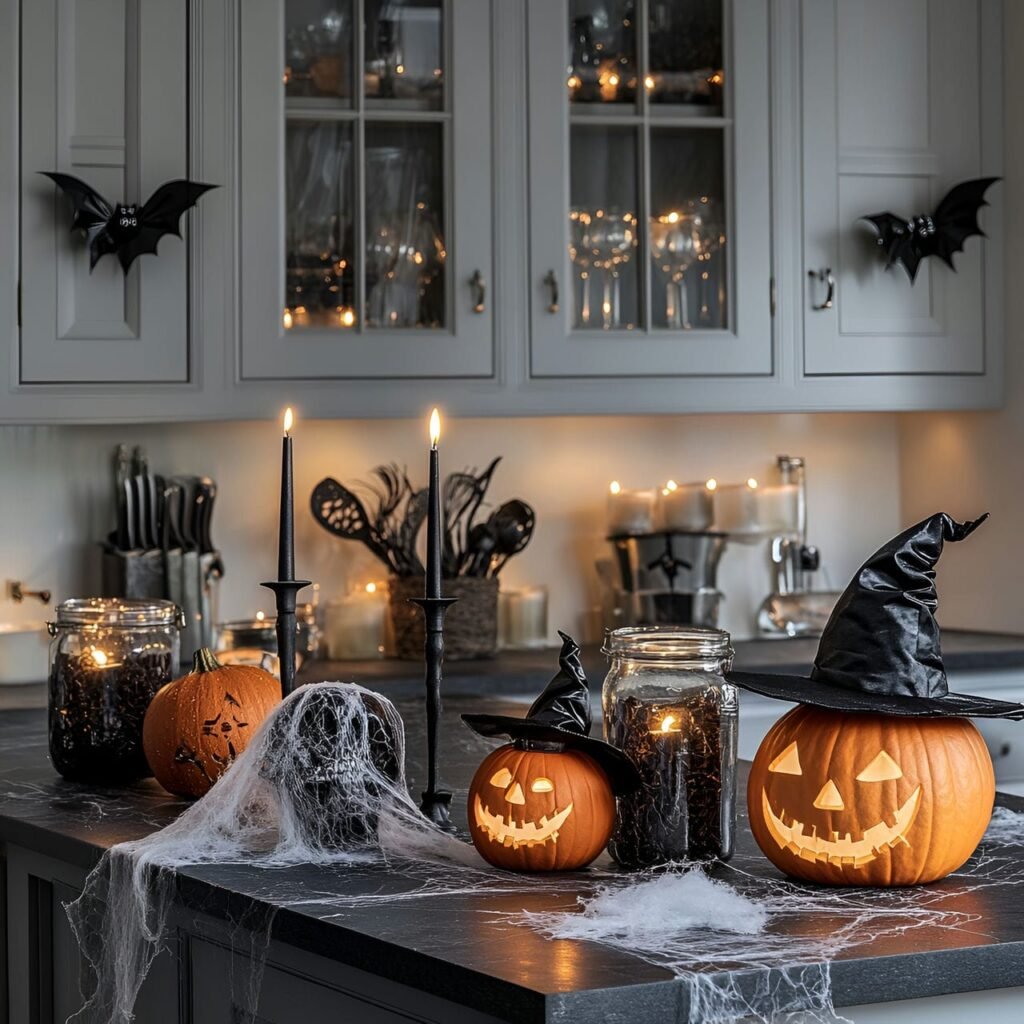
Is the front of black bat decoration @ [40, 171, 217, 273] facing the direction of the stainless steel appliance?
no

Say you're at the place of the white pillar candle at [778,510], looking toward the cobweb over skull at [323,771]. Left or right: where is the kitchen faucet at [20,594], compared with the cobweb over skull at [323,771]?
right

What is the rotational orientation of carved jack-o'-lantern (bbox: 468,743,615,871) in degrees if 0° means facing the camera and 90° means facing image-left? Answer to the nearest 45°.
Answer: approximately 45°

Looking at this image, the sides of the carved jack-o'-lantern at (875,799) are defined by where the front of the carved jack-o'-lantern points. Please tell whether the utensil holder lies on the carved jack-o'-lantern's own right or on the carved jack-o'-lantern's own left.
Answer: on the carved jack-o'-lantern's own right

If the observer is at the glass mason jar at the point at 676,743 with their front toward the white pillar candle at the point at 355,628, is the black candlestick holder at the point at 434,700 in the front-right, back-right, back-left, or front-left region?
front-left

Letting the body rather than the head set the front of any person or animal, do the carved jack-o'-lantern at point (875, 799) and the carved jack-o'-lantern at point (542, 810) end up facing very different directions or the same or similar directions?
same or similar directions

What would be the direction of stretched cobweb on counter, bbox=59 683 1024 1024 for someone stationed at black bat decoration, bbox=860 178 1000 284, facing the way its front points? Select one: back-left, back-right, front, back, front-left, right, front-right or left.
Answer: front

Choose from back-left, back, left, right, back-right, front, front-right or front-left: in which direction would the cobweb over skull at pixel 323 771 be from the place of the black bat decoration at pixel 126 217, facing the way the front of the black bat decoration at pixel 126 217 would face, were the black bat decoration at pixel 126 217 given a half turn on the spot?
back

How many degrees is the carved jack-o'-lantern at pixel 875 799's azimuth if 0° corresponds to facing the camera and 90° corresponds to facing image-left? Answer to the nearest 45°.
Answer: approximately 45°

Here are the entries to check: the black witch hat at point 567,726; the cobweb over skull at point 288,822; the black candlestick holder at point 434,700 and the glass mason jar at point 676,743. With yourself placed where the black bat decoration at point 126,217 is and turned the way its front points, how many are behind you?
0

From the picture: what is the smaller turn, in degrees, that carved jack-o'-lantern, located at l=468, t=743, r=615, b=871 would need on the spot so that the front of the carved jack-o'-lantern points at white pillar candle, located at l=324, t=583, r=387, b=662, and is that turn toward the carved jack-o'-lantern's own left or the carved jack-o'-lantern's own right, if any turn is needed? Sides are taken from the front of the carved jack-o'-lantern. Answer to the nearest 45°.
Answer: approximately 135° to the carved jack-o'-lantern's own right

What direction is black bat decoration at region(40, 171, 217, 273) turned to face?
toward the camera

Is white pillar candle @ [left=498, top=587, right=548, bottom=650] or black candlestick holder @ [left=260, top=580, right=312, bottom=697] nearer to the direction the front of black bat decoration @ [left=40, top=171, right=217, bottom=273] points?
the black candlestick holder

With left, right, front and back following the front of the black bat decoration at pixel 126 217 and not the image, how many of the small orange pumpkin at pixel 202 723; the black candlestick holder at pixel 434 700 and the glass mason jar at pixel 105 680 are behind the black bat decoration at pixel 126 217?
0
